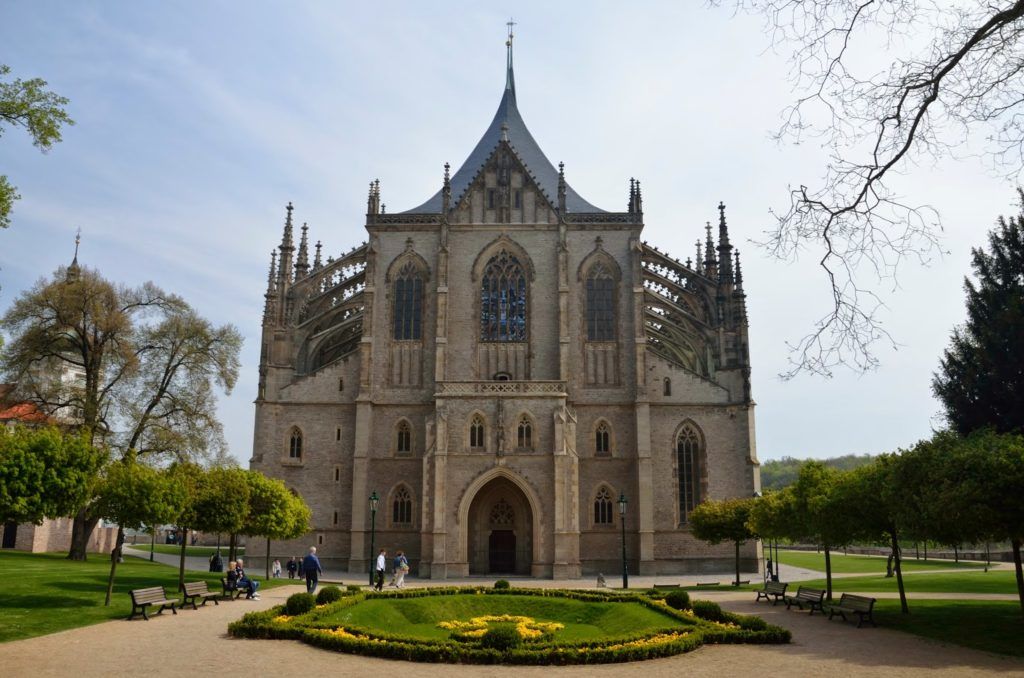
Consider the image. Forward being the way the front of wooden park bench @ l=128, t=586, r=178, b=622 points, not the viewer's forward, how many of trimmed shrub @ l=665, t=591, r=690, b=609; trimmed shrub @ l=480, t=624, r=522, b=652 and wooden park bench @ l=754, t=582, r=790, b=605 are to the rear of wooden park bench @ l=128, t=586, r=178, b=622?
0

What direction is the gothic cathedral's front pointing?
toward the camera

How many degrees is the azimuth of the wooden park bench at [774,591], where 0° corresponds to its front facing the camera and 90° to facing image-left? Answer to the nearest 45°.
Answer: approximately 45°

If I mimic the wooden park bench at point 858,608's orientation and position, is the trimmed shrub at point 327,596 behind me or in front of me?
in front

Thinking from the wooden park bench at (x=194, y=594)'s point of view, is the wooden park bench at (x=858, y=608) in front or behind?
in front

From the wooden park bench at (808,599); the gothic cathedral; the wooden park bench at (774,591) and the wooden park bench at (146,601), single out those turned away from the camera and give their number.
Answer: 0

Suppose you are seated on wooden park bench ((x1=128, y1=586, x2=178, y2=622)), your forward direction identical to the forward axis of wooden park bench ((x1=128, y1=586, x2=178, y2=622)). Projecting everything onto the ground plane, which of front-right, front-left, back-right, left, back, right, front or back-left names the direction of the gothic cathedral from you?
left

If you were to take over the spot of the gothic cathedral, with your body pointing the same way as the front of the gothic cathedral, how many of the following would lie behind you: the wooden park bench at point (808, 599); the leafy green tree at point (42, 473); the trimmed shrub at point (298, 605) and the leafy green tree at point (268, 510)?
0

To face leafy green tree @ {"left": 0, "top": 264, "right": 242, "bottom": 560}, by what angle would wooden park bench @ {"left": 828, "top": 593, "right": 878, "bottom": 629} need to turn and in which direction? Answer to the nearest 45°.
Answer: approximately 45° to its right

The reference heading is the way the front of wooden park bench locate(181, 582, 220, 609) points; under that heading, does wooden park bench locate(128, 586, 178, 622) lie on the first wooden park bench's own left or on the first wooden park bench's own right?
on the first wooden park bench's own right

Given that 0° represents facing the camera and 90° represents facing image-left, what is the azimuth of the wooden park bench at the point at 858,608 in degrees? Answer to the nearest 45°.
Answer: approximately 45°

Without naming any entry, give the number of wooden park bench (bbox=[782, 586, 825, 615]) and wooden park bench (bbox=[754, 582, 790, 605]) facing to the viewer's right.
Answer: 0

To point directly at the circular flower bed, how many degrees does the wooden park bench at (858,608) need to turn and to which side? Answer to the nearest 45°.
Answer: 0° — it already faces it

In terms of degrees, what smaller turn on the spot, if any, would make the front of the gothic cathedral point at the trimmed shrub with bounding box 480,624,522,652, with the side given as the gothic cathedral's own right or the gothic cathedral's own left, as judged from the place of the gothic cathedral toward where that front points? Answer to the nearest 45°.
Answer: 0° — it already faces it

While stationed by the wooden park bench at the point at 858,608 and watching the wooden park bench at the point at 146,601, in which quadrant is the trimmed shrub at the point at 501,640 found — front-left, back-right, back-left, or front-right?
front-left

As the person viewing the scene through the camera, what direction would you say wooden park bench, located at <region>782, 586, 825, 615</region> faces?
facing the viewer and to the left of the viewer

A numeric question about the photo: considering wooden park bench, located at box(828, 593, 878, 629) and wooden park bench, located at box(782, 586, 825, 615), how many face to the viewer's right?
0

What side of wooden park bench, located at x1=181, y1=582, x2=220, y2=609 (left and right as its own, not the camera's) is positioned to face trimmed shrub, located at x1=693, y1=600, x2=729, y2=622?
front

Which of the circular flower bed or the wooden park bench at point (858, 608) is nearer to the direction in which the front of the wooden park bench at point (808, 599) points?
the circular flower bed

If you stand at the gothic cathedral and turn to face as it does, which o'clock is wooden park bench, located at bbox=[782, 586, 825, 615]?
The wooden park bench is roughly at 11 o'clock from the gothic cathedral.

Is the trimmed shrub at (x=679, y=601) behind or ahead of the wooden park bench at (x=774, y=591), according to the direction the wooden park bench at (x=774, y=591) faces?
ahead

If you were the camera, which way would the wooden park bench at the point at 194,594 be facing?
facing the viewer and to the right of the viewer

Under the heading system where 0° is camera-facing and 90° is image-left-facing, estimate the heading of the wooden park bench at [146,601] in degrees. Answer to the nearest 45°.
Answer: approximately 315°
